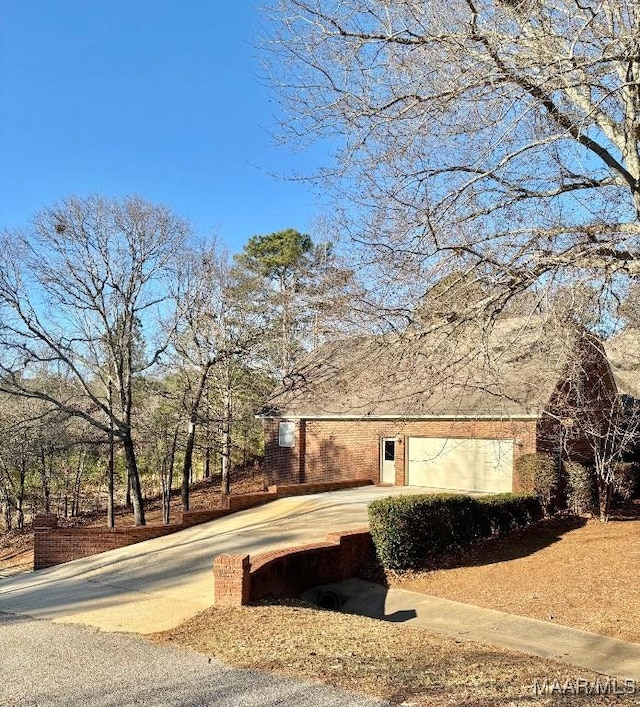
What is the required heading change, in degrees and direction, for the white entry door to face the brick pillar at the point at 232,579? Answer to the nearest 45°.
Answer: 0° — it already faces it

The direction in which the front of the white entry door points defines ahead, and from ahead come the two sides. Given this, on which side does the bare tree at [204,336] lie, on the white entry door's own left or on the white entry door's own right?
on the white entry door's own right

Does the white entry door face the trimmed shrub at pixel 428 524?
yes

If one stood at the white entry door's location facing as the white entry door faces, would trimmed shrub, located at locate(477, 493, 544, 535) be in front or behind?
in front

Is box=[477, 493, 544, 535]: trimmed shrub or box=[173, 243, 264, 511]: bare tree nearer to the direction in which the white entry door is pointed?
the trimmed shrub

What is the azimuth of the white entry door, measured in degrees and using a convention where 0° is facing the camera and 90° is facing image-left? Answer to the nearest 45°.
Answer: approximately 0°

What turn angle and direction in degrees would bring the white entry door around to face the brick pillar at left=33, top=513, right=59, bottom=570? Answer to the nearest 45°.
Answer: approximately 45° to its right

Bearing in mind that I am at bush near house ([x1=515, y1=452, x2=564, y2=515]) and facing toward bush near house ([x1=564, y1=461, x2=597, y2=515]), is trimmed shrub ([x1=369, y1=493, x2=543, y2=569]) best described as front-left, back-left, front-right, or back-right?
back-right
